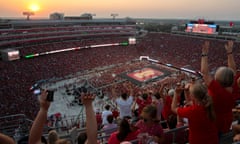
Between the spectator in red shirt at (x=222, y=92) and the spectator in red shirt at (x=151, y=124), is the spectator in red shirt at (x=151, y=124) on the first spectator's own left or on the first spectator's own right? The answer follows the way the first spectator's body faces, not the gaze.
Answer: on the first spectator's own left

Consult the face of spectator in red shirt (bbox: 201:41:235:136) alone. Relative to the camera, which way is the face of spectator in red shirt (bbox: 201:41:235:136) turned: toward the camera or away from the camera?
away from the camera

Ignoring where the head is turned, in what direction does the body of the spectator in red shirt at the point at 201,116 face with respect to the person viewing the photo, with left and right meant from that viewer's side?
facing away from the viewer and to the left of the viewer

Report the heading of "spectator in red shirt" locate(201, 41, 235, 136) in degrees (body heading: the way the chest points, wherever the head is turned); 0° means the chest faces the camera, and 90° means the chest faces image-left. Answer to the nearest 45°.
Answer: approximately 135°
